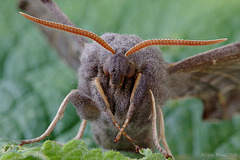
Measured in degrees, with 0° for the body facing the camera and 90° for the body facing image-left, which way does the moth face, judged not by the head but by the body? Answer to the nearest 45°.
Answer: approximately 0°
